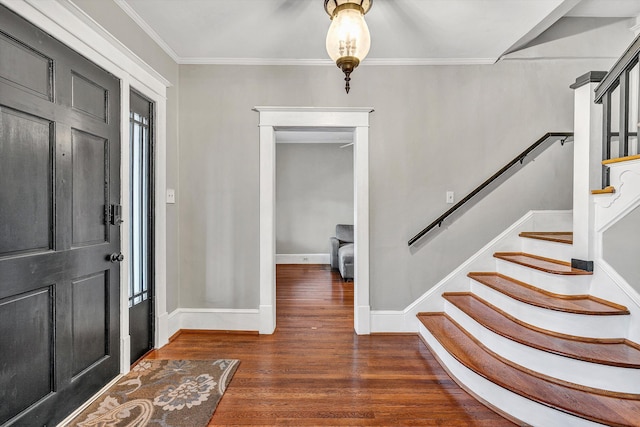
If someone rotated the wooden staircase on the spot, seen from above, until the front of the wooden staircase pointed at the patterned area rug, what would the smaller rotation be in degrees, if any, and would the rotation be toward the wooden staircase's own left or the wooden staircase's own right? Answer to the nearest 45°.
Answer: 0° — it already faces it

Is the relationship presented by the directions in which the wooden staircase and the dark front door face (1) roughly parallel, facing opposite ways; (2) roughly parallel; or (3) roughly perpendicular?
roughly parallel, facing opposite ways

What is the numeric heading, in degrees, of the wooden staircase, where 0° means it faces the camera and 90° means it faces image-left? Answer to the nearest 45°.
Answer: approximately 45°

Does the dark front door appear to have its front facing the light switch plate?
no

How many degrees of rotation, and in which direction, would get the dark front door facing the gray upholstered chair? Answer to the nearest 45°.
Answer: approximately 90° to its left

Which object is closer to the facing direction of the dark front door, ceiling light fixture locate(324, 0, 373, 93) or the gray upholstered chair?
the ceiling light fixture

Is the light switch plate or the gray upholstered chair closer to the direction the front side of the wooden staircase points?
the light switch plate

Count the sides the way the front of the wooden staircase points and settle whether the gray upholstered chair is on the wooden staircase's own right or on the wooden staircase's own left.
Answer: on the wooden staircase's own right

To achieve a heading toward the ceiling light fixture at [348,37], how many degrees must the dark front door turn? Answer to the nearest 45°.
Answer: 0° — it already faces it

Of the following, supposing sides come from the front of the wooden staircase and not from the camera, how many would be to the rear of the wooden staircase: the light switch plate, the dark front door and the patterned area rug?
0

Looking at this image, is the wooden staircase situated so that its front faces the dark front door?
yes

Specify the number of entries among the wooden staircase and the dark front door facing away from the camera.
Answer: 0

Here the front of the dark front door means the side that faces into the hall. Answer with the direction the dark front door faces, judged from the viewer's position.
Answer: facing the viewer and to the right of the viewer
